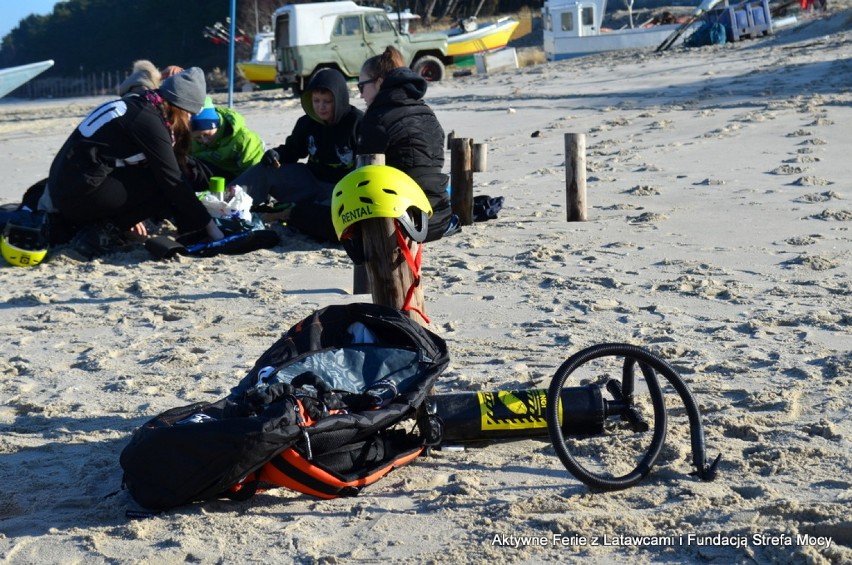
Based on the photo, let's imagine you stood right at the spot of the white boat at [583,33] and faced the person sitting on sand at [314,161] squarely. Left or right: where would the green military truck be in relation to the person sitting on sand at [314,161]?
right

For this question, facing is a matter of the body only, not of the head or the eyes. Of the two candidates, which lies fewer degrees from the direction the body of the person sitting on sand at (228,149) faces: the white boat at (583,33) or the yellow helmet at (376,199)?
the yellow helmet

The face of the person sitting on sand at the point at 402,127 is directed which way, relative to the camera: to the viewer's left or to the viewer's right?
to the viewer's left

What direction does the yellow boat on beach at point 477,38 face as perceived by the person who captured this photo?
facing to the right of the viewer

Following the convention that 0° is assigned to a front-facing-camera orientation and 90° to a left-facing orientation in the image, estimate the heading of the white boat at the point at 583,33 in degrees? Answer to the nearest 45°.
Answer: approximately 270°

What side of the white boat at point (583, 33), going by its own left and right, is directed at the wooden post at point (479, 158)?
right

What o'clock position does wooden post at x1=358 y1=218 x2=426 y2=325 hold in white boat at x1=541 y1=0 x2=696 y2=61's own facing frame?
The wooden post is roughly at 3 o'clock from the white boat.

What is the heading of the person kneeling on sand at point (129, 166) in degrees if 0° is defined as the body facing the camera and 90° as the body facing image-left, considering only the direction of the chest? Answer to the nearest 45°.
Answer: approximately 270°
